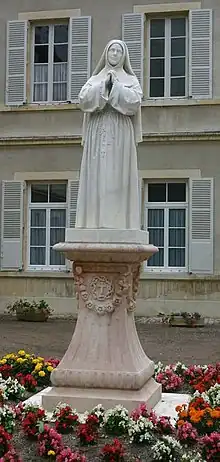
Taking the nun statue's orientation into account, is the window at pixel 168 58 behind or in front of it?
behind

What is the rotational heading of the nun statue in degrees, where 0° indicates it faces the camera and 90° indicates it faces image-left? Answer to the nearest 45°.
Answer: approximately 0°

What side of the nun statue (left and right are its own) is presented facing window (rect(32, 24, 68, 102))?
back
